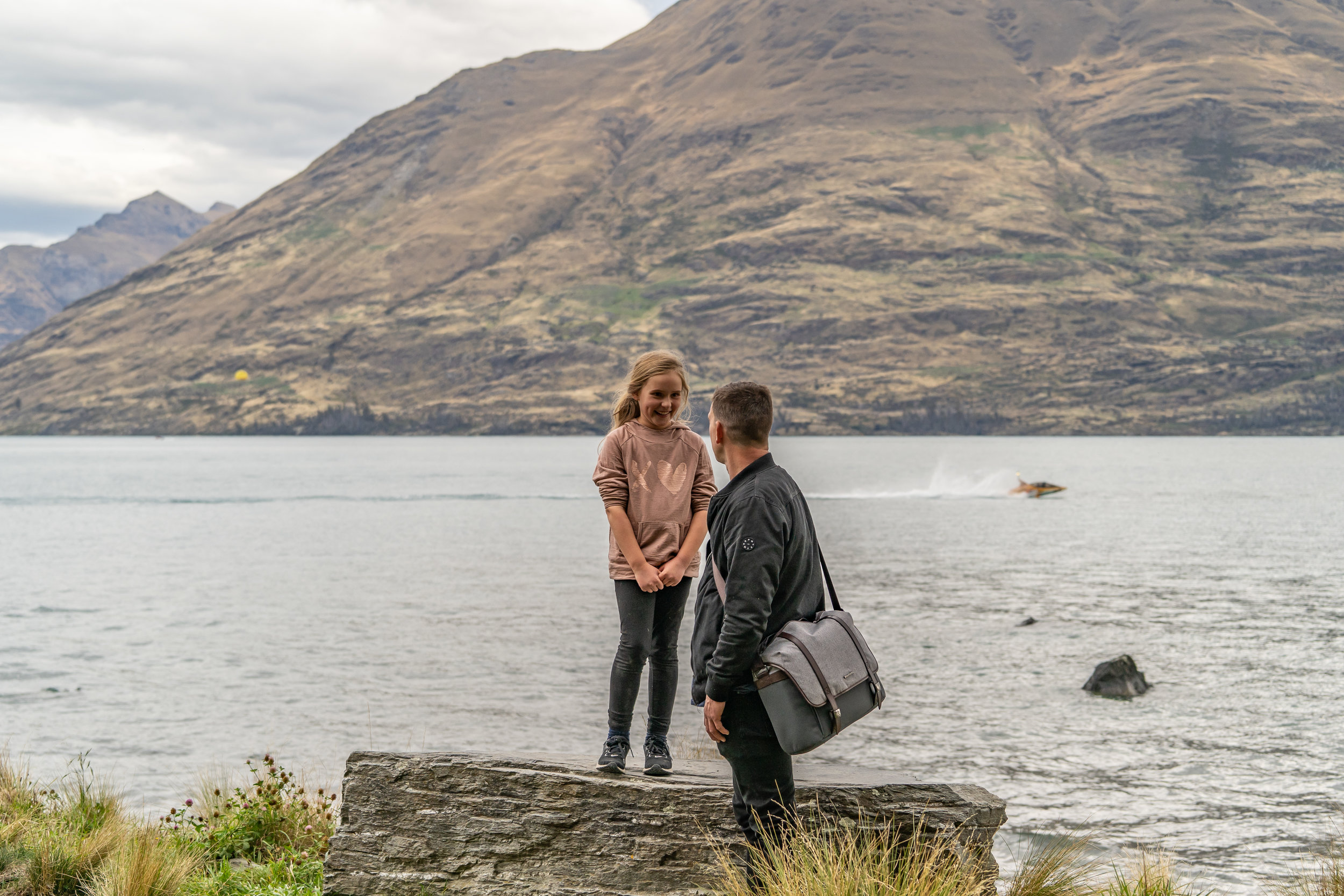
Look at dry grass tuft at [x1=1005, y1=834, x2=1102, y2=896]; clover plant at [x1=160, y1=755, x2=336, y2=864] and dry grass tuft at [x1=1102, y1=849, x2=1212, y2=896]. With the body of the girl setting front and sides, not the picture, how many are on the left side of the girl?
2

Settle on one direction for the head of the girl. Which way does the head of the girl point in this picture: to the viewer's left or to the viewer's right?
to the viewer's right

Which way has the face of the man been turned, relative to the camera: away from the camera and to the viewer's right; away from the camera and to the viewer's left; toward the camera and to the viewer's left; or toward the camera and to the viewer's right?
away from the camera and to the viewer's left

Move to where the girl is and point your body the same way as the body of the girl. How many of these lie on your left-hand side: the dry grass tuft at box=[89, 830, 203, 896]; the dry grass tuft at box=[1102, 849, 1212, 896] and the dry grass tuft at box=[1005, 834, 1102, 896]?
2

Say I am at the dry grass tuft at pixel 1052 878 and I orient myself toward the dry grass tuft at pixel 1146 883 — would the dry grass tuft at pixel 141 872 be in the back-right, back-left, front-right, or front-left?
back-left

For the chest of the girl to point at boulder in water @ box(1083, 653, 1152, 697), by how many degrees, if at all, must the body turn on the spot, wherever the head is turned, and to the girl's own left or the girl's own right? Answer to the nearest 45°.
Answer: approximately 135° to the girl's own left

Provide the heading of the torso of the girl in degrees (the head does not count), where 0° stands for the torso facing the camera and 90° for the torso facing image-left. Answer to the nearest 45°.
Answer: approximately 0°

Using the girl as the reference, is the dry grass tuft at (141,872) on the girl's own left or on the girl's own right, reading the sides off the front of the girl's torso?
on the girl's own right

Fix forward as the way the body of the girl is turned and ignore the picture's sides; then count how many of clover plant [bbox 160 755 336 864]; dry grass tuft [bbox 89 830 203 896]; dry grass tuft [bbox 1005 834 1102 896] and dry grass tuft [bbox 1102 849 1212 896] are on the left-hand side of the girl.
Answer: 2
